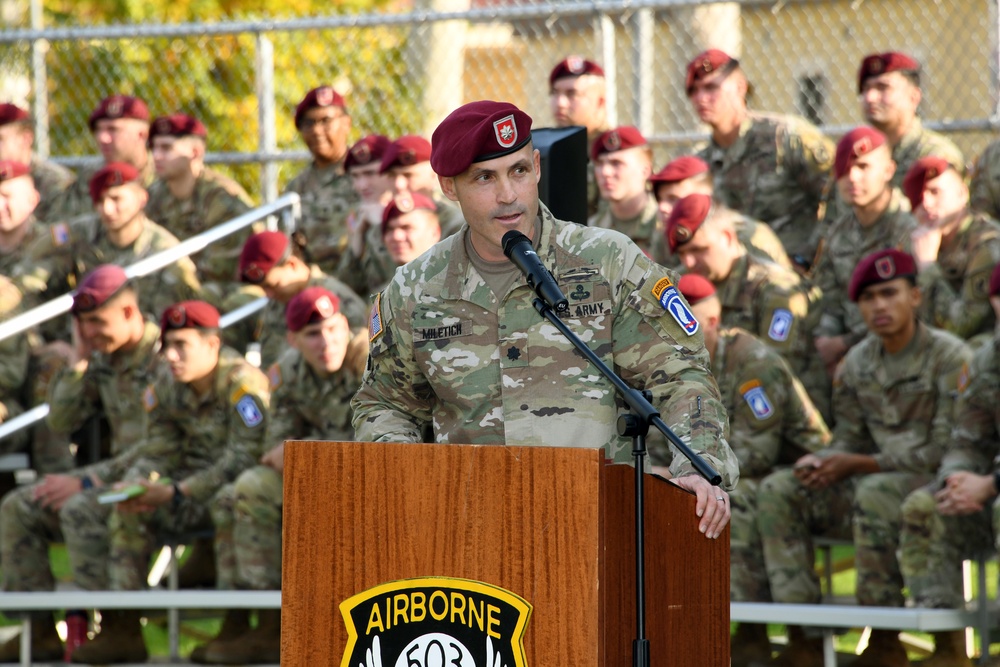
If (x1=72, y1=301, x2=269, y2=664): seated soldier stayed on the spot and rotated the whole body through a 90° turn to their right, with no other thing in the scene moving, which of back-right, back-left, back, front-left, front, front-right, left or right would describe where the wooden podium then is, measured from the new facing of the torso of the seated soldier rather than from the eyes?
back-left

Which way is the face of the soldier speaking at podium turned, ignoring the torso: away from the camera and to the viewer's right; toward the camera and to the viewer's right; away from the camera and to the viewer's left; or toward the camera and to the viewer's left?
toward the camera and to the viewer's right

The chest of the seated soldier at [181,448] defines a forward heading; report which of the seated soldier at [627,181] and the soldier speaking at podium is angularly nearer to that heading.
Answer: the soldier speaking at podium

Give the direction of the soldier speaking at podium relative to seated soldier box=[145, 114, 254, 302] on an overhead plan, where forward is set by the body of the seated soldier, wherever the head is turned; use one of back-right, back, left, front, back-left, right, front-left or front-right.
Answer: front-left

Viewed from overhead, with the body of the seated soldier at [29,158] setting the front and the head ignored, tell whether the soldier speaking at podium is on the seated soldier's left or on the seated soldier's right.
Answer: on the seated soldier's left

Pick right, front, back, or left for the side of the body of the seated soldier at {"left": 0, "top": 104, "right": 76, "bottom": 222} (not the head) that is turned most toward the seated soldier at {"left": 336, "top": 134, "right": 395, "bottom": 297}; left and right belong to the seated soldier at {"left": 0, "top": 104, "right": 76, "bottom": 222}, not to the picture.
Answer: left

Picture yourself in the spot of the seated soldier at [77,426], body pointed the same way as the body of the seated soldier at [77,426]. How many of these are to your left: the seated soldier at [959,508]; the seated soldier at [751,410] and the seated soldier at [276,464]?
3

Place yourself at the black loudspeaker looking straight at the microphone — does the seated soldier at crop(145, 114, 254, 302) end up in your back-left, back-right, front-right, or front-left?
back-right

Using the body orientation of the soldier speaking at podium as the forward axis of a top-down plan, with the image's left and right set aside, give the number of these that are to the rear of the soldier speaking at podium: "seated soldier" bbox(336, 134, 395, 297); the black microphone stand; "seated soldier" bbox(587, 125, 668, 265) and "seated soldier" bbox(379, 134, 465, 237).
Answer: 3

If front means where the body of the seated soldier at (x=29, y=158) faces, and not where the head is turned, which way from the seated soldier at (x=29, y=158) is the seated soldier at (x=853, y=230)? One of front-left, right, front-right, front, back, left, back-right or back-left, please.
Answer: left
